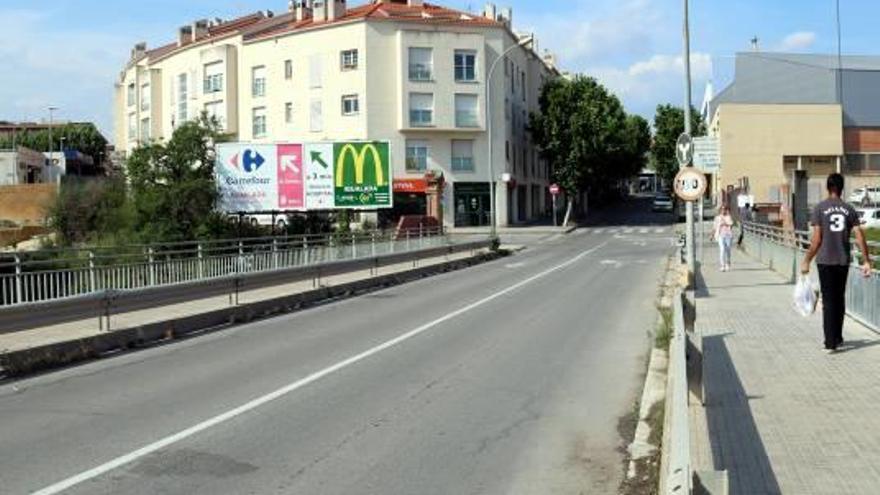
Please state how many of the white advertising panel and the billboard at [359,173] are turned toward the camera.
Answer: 2

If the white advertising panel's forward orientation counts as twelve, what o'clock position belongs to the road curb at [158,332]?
The road curb is roughly at 12 o'clock from the white advertising panel.

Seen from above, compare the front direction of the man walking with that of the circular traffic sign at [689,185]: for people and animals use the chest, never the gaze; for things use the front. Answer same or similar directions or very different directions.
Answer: very different directions

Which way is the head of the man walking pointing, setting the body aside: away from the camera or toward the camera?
away from the camera

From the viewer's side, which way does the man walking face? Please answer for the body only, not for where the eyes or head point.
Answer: away from the camera

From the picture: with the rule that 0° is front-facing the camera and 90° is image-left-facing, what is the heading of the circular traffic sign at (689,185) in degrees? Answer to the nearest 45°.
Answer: approximately 0°

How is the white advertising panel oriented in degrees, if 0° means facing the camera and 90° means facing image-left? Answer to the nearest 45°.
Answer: approximately 0°

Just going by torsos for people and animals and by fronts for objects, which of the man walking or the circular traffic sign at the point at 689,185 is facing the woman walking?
the man walking
